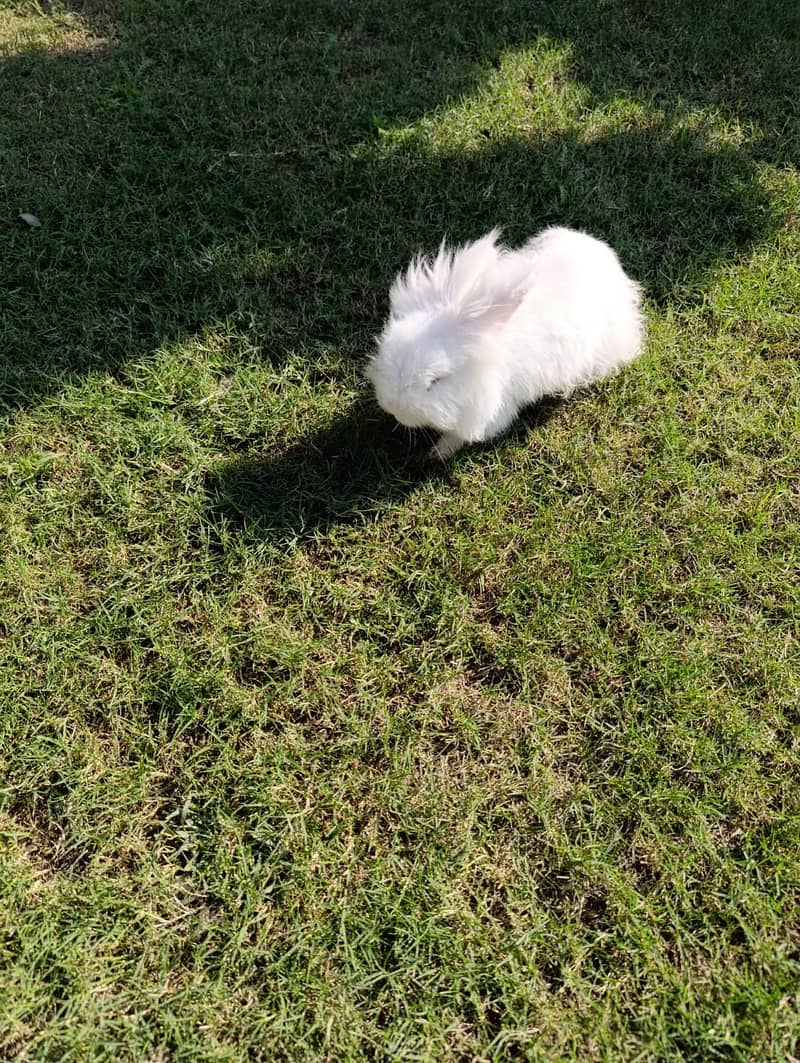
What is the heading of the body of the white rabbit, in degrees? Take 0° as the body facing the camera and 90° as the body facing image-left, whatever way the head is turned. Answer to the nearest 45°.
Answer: approximately 45°
